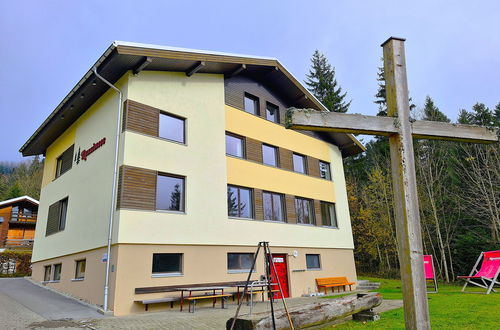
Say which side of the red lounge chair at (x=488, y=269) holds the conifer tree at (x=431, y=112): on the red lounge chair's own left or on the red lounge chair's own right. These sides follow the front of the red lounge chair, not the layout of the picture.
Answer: on the red lounge chair's own right

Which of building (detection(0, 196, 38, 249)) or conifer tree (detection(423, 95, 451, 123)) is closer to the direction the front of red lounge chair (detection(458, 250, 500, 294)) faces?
the building

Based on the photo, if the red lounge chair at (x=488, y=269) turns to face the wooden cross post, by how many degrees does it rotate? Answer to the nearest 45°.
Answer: approximately 45° to its left

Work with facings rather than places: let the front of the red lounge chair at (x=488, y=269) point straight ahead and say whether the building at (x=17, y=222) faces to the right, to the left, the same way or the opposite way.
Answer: to the left

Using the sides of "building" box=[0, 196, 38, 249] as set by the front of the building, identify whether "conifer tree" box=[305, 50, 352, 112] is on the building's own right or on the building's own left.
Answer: on the building's own left

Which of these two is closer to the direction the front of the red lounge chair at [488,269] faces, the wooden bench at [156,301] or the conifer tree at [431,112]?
the wooden bench

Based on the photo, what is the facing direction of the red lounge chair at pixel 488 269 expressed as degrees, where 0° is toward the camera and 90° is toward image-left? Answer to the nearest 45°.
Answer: approximately 45°

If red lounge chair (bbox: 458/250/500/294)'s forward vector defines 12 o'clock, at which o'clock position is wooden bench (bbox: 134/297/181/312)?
The wooden bench is roughly at 12 o'clock from the red lounge chair.

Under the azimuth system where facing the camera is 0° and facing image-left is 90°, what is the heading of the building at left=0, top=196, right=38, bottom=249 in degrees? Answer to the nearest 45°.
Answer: approximately 0°
